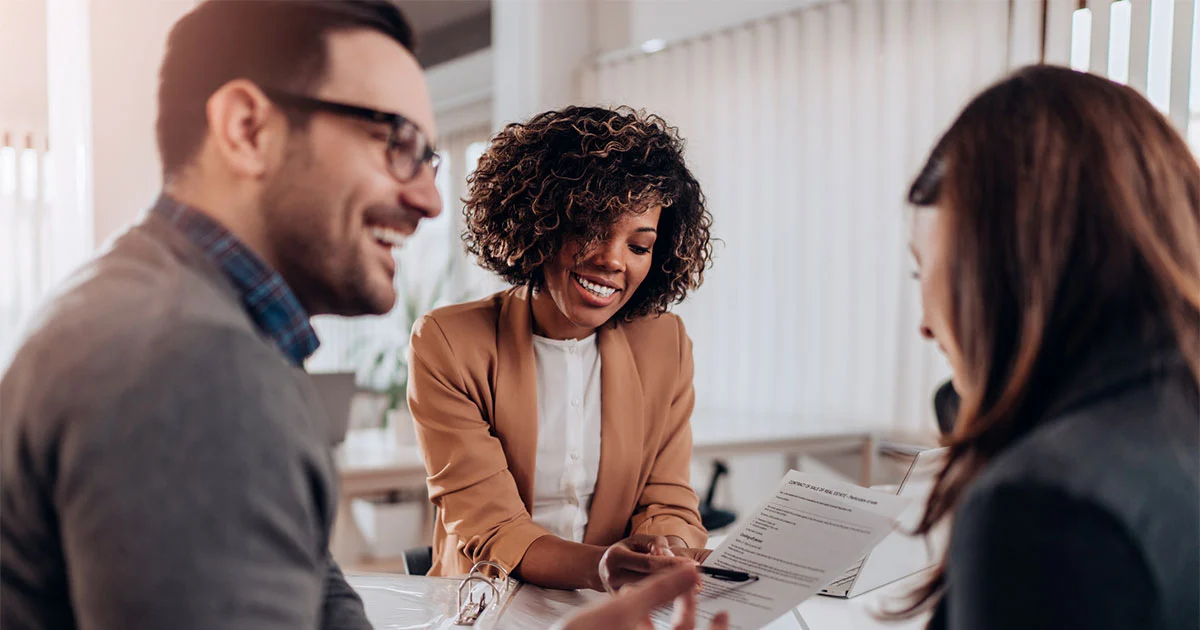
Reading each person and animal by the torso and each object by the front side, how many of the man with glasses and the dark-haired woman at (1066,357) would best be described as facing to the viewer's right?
1

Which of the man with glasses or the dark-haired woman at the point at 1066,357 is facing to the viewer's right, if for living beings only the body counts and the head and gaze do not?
the man with glasses

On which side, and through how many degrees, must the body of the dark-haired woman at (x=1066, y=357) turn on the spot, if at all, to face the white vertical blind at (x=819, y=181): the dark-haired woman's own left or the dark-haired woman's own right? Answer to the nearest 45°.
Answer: approximately 45° to the dark-haired woman's own right

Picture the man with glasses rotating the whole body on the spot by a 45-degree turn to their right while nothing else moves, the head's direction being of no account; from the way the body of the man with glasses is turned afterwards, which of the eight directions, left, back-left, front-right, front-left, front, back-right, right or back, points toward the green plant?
back-left

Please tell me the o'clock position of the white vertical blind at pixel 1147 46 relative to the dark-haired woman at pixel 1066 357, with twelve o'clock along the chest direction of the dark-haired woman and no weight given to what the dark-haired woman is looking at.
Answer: The white vertical blind is roughly at 2 o'clock from the dark-haired woman.

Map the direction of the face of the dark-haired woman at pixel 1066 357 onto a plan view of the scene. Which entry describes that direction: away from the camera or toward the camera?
away from the camera

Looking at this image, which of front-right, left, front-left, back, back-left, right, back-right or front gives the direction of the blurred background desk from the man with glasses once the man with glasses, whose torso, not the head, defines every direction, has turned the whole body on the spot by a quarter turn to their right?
back

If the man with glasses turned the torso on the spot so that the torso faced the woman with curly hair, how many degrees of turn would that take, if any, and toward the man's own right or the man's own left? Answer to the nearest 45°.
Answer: approximately 45° to the man's own left

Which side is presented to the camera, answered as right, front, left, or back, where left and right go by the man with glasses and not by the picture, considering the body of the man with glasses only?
right

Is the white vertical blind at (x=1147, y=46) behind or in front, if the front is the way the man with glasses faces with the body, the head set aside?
in front

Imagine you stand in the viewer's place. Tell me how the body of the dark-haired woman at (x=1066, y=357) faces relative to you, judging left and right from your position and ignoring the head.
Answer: facing away from the viewer and to the left of the viewer

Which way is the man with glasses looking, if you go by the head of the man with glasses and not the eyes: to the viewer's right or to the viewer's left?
to the viewer's right
